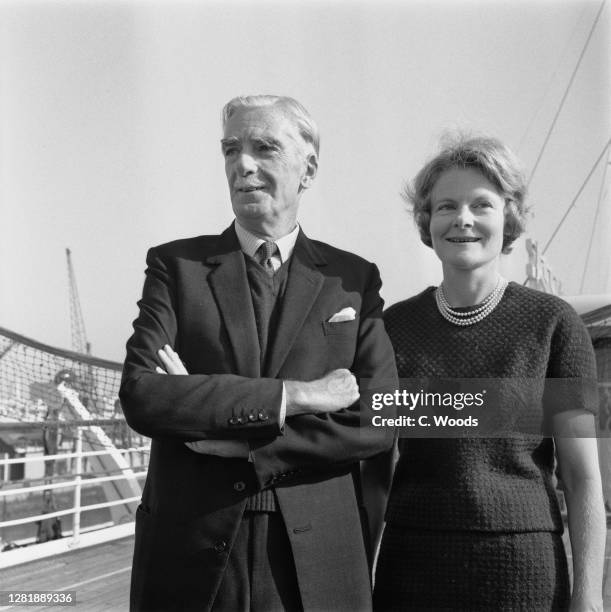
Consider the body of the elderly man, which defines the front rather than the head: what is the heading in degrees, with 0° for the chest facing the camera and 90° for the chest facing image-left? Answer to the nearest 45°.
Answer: approximately 0°

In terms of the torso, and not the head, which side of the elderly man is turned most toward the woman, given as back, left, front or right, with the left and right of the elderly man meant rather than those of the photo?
left
